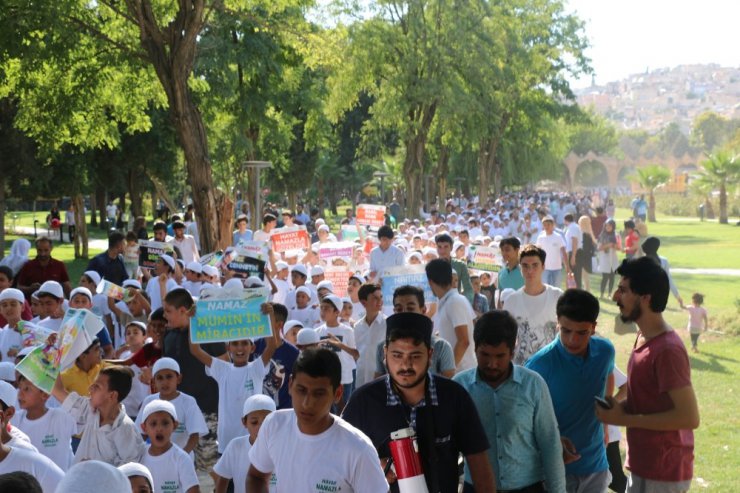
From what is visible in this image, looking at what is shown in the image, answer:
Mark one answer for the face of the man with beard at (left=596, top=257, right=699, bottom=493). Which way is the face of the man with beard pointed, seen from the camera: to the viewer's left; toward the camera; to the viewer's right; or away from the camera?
to the viewer's left

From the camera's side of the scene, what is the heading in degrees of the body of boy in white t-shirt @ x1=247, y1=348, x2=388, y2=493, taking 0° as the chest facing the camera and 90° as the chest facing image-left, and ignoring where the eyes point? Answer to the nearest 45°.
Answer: approximately 0°

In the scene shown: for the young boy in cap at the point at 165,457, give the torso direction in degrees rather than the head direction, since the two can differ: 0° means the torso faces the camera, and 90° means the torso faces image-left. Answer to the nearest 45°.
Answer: approximately 0°

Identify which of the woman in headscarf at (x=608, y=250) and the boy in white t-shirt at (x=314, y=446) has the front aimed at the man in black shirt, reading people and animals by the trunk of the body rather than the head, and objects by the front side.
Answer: the woman in headscarf

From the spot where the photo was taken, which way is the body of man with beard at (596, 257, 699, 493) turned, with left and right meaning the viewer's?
facing to the left of the viewer

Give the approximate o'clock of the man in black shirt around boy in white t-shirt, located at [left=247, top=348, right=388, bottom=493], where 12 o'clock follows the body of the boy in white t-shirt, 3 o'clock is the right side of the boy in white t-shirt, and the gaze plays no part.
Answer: The man in black shirt is roughly at 8 o'clock from the boy in white t-shirt.

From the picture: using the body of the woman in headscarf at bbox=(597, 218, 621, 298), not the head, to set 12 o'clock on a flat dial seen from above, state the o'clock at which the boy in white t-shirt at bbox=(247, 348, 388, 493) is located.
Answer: The boy in white t-shirt is roughly at 12 o'clock from the woman in headscarf.

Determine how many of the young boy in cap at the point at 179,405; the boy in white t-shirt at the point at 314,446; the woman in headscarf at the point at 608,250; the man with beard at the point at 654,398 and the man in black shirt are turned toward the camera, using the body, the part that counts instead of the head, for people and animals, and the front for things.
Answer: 4
